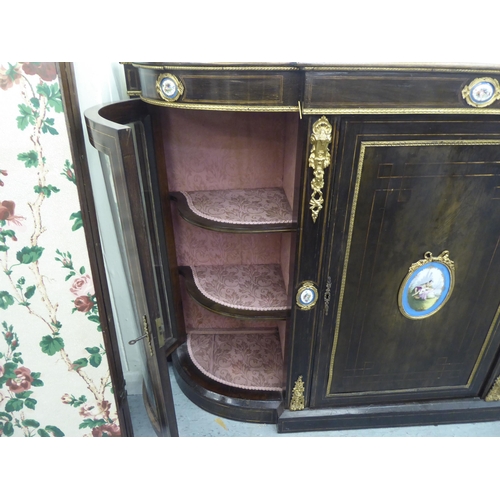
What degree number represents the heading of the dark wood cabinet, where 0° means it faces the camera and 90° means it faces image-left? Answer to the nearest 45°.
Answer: approximately 0°
